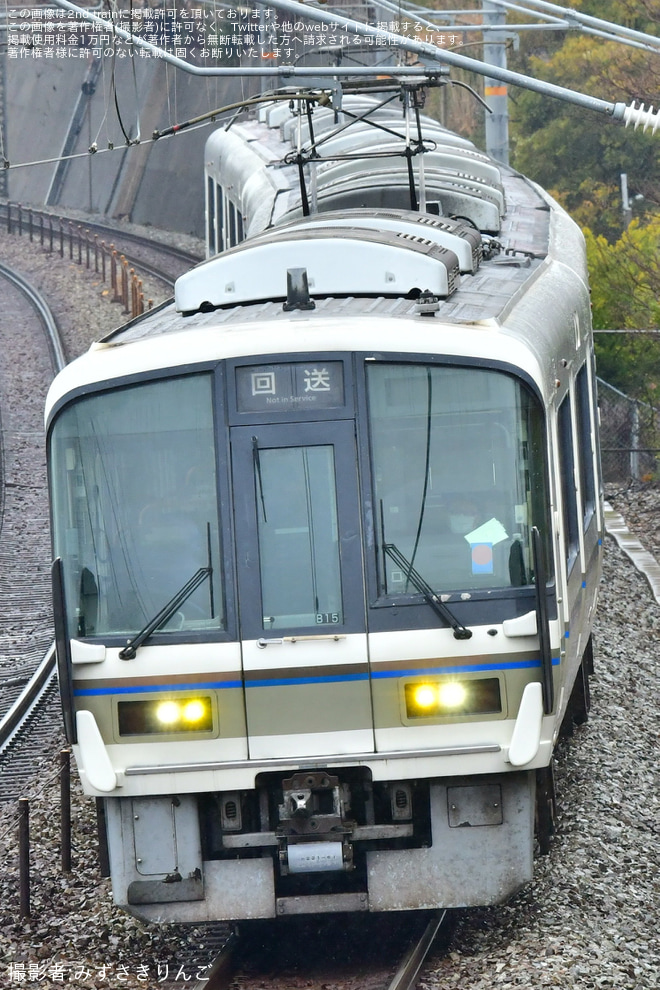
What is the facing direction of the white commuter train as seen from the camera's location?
facing the viewer

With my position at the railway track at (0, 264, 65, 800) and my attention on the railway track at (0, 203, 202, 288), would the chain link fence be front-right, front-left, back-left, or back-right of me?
front-right

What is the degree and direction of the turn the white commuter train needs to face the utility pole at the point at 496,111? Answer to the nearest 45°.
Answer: approximately 180°

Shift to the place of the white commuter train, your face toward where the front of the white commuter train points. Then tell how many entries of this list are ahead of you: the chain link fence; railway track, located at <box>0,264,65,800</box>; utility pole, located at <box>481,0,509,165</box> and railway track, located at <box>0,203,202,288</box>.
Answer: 0

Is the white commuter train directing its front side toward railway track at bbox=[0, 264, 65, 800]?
no

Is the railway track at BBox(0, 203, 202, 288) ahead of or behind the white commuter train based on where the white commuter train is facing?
behind

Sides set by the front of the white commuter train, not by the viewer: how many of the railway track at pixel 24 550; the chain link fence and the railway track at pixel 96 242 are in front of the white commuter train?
0

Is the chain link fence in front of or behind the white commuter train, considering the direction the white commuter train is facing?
behind
